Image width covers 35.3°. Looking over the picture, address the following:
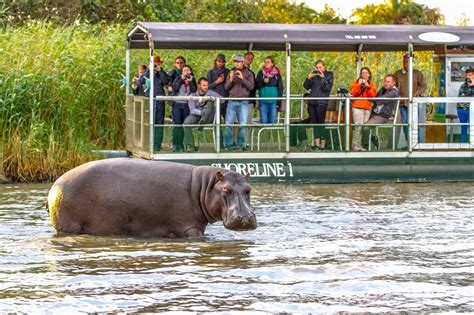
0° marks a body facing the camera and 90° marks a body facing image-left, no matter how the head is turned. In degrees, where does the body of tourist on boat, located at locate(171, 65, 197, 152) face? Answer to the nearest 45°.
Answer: approximately 0°

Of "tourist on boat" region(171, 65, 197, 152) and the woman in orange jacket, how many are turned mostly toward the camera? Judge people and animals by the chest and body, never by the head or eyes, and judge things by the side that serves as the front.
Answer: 2

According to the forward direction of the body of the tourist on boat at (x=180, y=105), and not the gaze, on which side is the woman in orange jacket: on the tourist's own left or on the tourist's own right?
on the tourist's own left

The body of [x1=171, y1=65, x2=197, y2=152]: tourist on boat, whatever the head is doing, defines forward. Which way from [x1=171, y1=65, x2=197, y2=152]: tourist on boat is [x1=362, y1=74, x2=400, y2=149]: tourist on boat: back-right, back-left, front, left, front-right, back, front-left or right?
left

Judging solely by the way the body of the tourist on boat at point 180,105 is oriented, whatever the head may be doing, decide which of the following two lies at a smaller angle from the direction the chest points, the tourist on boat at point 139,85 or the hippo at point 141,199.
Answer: the hippo

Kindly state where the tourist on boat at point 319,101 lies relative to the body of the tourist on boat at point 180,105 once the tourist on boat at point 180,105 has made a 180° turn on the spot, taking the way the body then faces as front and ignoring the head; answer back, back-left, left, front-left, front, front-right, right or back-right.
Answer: right

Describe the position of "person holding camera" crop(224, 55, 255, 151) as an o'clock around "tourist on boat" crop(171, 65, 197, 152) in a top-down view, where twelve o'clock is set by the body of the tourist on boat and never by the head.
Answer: The person holding camera is roughly at 9 o'clock from the tourist on boat.

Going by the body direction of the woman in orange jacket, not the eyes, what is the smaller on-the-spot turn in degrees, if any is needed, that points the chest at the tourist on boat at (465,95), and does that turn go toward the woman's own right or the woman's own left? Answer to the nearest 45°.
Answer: approximately 90° to the woman's own left

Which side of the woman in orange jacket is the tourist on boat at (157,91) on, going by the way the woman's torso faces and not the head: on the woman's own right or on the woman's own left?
on the woman's own right
